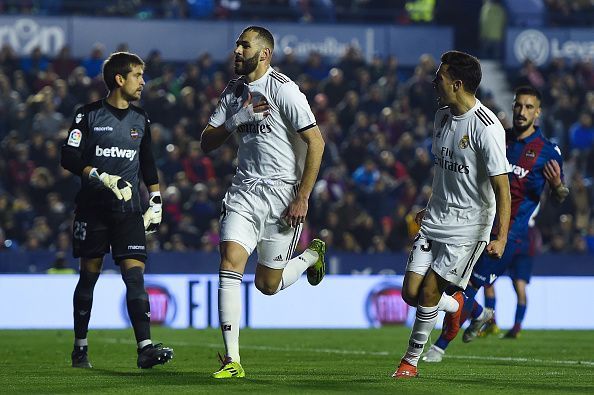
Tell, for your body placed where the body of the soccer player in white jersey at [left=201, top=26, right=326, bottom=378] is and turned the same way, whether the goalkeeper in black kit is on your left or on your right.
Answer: on your right

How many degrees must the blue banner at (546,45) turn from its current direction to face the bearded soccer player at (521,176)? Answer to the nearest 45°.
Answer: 0° — it already faces them

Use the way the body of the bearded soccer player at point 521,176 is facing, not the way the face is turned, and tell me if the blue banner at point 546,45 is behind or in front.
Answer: behind

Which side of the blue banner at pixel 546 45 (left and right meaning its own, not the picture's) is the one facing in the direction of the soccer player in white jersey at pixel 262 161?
front

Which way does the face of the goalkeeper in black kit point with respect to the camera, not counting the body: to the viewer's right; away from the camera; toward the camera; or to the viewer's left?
to the viewer's right

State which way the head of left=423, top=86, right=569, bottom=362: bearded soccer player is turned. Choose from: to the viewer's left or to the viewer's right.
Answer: to the viewer's left

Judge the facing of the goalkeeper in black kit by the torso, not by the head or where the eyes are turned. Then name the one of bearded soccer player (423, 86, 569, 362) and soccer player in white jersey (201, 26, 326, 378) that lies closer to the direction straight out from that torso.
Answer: the soccer player in white jersey

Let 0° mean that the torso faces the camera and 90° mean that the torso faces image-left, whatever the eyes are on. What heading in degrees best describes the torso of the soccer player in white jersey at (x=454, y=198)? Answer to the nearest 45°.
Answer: approximately 45°
